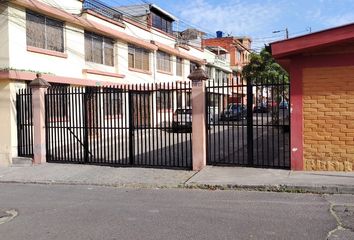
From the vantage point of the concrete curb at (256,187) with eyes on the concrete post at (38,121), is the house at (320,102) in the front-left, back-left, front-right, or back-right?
back-right

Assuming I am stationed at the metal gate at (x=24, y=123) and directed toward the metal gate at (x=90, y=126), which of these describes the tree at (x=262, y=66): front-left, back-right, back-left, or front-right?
front-left

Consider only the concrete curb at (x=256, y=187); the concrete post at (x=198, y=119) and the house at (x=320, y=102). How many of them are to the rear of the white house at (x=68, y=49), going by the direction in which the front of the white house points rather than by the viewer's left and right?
0

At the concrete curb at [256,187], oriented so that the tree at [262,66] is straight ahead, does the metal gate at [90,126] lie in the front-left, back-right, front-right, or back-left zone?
front-left

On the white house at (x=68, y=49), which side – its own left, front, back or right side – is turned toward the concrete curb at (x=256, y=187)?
front

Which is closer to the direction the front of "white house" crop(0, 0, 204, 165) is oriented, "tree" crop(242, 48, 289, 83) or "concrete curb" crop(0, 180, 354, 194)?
the concrete curb

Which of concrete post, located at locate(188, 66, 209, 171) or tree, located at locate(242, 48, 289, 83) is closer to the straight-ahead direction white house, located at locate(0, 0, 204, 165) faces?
the concrete post

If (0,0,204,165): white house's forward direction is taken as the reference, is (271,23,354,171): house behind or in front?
in front

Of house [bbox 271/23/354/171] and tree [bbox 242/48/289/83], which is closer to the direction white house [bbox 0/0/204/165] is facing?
the house
